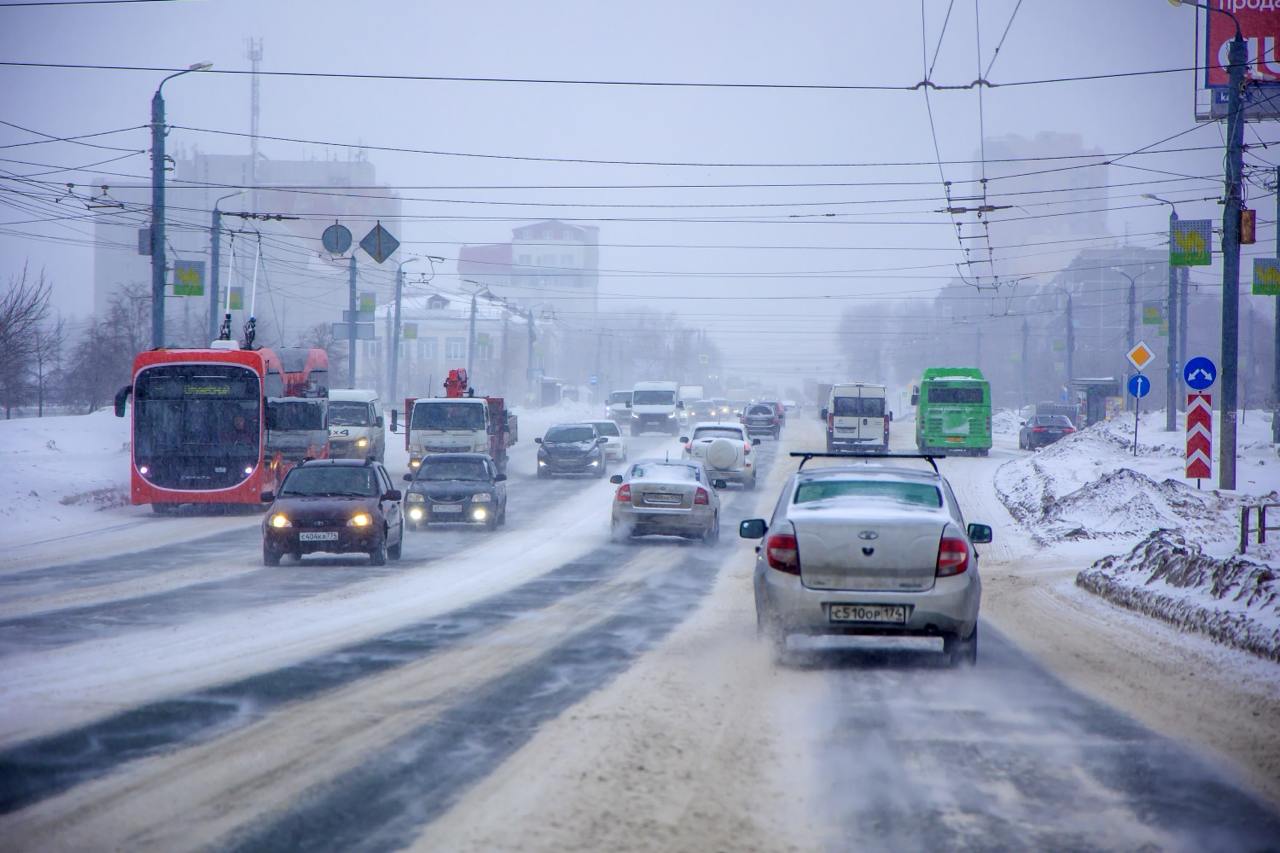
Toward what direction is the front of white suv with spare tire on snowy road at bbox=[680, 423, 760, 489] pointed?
away from the camera

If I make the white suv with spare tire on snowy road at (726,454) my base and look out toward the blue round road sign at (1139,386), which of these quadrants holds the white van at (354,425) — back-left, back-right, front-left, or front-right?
back-left

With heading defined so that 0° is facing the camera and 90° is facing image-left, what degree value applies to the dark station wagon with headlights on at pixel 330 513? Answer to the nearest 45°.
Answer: approximately 0°

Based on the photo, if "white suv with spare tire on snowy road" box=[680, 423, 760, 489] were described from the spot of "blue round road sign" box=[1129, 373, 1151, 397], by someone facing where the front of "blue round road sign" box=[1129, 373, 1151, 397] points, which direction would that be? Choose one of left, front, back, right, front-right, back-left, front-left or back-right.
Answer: right

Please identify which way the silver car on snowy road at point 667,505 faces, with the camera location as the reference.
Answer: facing away from the viewer

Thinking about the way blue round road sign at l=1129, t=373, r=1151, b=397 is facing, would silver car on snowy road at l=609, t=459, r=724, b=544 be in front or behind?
in front

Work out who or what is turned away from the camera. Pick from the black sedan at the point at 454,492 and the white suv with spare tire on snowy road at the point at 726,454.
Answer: the white suv with spare tire on snowy road

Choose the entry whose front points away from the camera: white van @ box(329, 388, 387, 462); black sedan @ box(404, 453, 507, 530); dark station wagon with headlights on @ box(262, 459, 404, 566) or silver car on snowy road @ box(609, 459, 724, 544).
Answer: the silver car on snowy road

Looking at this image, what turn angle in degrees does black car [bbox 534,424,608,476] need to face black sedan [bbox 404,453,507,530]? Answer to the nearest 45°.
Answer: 0° — it already faces it

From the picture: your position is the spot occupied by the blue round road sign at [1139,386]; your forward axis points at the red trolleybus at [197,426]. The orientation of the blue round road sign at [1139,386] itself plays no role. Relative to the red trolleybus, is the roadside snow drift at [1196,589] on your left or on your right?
left

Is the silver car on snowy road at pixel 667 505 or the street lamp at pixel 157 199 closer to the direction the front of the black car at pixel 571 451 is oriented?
the silver car on snowy road

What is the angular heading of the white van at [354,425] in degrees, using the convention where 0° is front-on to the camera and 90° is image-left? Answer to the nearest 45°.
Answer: approximately 0°

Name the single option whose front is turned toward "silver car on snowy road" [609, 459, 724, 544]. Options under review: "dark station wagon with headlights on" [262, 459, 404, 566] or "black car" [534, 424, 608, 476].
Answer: the black car

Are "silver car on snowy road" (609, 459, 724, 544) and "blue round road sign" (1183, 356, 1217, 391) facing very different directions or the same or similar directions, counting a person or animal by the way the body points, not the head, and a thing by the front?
very different directions
